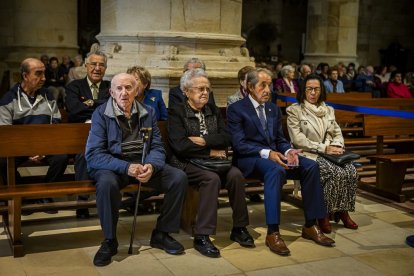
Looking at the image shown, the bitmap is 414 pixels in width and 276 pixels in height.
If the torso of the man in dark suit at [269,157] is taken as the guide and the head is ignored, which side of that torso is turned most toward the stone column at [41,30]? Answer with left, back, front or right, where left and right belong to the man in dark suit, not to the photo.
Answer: back

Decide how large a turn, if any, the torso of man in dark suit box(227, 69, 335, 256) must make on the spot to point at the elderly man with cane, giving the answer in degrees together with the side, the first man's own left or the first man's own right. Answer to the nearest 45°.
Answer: approximately 90° to the first man's own right

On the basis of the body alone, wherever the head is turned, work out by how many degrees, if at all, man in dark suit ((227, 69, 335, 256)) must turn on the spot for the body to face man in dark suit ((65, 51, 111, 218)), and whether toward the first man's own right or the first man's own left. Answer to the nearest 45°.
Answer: approximately 135° to the first man's own right

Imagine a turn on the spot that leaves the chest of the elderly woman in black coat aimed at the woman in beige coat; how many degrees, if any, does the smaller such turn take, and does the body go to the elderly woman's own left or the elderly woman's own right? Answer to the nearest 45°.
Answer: approximately 90° to the elderly woman's own left

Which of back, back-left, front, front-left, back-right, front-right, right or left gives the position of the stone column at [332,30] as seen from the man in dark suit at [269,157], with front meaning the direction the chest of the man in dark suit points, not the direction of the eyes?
back-left

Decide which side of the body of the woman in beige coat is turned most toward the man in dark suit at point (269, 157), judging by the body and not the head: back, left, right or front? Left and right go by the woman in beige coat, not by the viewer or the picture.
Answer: right

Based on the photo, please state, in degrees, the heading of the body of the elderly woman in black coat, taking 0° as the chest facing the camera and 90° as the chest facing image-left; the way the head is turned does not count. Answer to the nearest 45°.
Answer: approximately 315°

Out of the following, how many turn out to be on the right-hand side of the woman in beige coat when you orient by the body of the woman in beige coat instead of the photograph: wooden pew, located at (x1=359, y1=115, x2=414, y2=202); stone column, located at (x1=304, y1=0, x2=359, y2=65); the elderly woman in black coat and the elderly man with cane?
2

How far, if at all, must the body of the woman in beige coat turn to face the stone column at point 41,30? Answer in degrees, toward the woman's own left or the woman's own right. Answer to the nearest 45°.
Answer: approximately 180°

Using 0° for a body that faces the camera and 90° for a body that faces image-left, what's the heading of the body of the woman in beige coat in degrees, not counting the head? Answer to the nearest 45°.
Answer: approximately 315°
